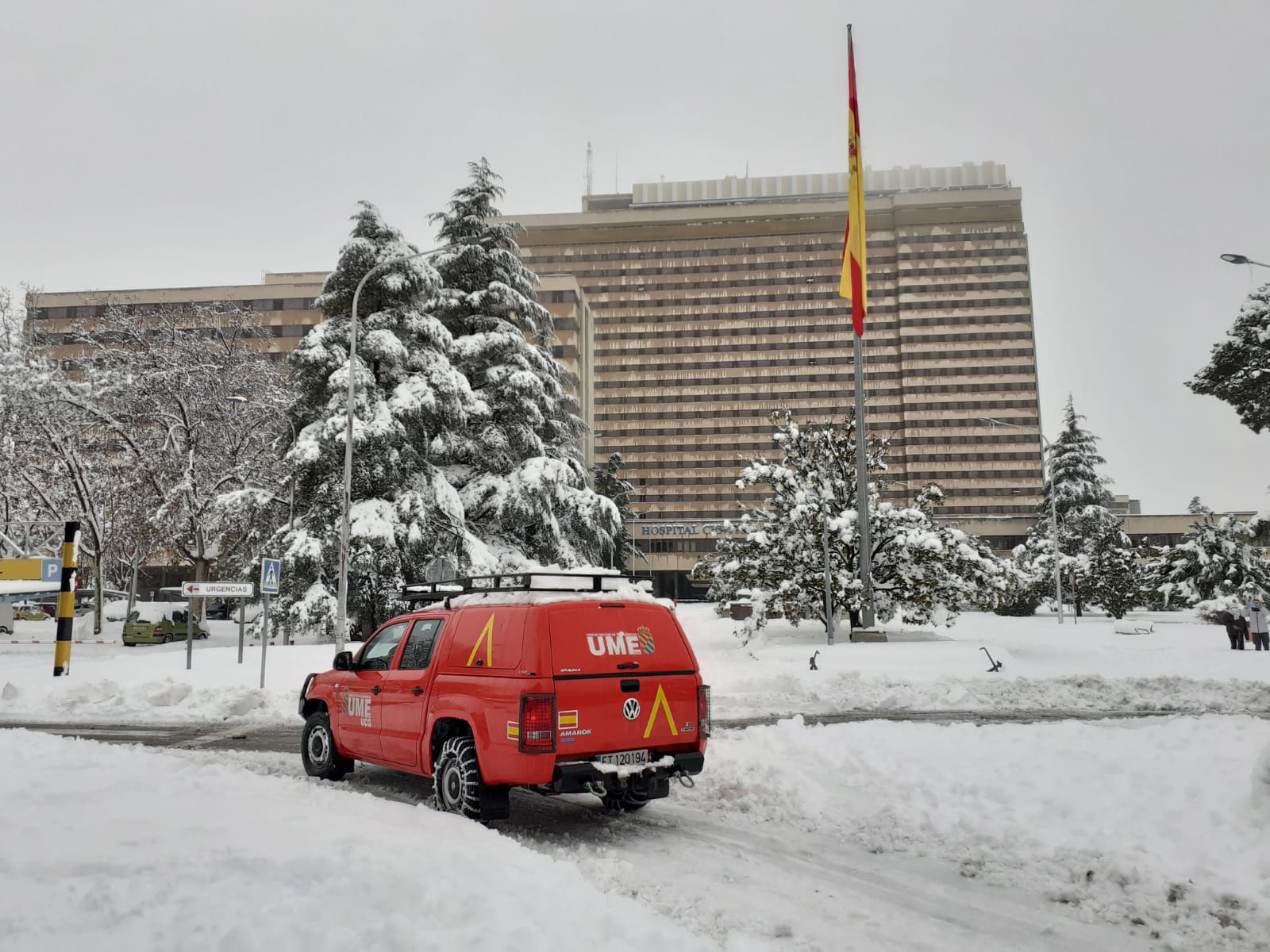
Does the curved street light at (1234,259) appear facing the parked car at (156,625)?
yes

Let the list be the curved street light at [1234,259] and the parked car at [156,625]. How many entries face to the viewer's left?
1

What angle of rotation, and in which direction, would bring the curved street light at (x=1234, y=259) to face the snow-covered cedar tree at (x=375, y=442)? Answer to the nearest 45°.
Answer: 0° — it already faces it

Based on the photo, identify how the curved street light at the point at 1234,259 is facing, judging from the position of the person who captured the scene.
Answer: facing to the left of the viewer

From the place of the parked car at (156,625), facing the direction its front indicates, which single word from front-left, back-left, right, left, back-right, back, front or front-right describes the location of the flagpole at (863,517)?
right

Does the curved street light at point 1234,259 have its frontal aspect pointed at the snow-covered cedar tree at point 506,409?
yes

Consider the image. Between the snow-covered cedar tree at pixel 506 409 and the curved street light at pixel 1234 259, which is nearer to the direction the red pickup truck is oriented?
the snow-covered cedar tree

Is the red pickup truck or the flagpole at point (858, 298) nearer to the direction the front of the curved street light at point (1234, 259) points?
the flagpole

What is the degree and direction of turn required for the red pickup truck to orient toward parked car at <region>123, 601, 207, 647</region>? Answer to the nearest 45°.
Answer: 0° — it already faces it

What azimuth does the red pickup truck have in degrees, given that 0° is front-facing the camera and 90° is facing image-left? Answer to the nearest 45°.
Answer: approximately 135°

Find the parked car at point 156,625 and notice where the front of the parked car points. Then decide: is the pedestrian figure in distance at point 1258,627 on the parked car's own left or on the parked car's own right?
on the parked car's own right

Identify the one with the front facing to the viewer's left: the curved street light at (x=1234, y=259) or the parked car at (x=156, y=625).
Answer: the curved street light
